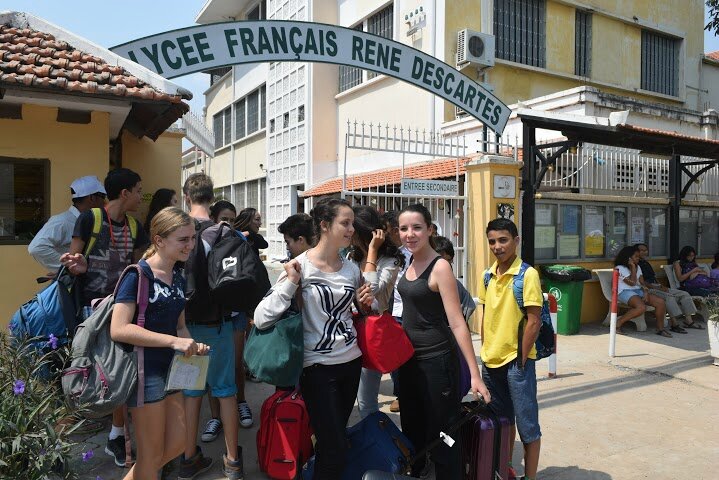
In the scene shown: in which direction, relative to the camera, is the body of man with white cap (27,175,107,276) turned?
to the viewer's right

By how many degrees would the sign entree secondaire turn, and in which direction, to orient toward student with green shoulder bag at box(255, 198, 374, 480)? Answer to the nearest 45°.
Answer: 0° — it already faces them

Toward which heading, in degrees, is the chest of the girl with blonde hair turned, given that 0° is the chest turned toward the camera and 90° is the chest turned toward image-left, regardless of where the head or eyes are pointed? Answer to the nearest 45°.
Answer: approximately 315°

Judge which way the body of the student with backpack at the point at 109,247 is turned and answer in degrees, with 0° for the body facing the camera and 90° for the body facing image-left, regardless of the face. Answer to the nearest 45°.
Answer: approximately 315°

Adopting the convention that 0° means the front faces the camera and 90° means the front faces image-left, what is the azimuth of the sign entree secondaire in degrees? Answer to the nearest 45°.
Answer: approximately 0°
